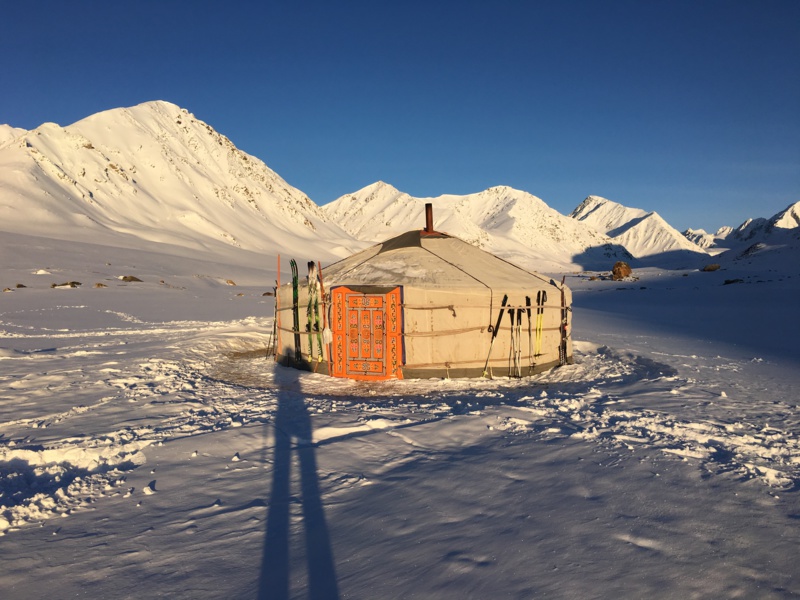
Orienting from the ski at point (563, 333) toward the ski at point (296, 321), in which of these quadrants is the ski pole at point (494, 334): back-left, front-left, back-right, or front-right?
front-left

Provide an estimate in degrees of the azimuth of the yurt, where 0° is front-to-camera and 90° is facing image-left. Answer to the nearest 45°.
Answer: approximately 45°
